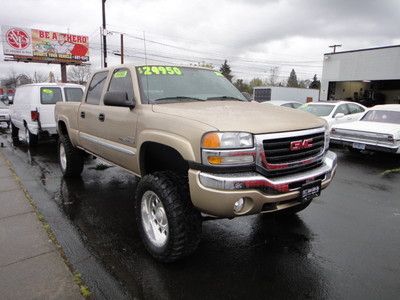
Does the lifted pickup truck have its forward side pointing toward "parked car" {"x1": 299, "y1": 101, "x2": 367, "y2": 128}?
no

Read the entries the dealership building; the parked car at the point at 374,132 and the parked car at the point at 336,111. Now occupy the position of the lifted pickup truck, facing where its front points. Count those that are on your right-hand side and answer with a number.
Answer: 0

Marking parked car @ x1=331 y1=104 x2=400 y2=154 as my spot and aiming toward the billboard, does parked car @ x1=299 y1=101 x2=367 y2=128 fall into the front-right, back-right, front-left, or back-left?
front-right

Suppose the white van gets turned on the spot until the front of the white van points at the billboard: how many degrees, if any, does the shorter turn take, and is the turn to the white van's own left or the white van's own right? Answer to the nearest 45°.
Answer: approximately 45° to the white van's own right

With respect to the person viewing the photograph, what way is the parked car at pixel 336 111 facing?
facing the viewer and to the left of the viewer

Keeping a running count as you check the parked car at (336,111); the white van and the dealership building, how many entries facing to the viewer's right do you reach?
0

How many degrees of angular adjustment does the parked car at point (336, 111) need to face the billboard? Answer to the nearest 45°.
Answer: approximately 90° to its right

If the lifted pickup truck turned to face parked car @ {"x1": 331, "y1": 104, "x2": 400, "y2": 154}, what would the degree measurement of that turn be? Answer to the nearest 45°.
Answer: approximately 90° to its left

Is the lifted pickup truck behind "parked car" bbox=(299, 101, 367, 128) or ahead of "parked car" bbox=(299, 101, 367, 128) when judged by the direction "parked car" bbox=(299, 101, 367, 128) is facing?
ahead

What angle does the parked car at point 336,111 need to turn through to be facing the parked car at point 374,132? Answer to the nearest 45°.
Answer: approximately 45° to its left

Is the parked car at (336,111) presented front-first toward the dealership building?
no

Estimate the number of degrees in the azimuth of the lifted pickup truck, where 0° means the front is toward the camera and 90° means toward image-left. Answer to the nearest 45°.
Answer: approximately 315°

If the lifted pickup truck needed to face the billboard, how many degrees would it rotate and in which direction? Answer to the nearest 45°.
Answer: approximately 180°

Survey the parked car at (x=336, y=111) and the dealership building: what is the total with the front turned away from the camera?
0

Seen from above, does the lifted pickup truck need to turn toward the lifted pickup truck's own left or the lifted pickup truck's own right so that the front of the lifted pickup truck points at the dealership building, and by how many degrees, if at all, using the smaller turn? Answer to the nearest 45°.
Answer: approximately 90° to the lifted pickup truck's own left
